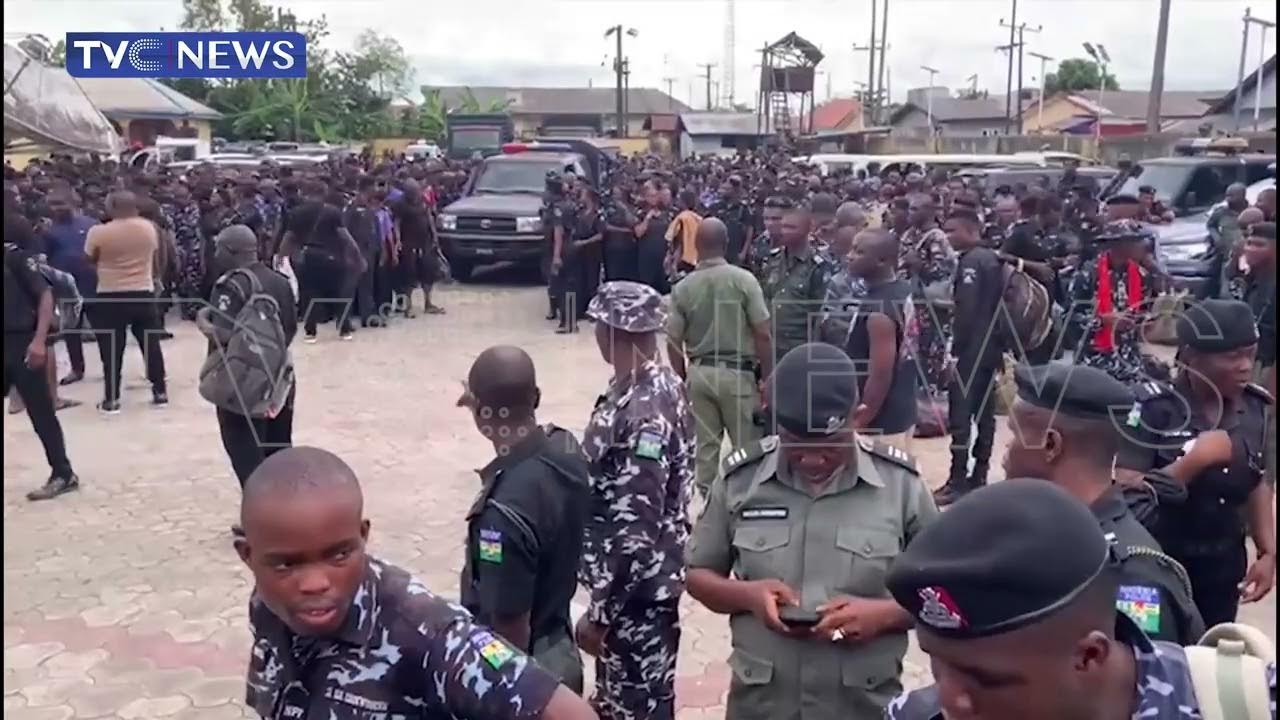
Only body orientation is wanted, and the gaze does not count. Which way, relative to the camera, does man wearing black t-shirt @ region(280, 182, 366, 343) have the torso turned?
away from the camera

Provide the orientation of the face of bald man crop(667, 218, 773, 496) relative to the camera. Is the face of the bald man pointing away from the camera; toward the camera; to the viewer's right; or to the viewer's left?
away from the camera

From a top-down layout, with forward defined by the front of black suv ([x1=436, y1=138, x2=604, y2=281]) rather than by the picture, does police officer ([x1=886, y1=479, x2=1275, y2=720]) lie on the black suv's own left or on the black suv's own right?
on the black suv's own left

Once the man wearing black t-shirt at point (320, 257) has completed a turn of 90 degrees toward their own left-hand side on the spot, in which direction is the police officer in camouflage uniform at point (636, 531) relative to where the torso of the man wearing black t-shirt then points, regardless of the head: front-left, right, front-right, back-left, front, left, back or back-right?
left

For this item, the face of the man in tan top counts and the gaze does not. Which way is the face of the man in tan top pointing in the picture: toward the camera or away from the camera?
away from the camera

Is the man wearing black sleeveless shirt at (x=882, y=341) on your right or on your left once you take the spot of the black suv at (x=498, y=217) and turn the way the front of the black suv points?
on your left

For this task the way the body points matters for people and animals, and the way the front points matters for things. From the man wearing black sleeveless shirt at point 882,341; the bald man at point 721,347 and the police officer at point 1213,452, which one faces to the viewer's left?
the man wearing black sleeveless shirt

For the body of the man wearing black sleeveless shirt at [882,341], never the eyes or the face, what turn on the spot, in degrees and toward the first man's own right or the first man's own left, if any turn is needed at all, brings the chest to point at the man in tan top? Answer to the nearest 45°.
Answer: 0° — they already face them

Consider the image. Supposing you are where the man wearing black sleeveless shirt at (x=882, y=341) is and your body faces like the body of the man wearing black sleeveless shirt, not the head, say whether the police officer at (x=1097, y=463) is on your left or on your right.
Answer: on your left

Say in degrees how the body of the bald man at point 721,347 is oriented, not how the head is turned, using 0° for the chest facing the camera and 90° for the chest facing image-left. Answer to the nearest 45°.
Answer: approximately 180°

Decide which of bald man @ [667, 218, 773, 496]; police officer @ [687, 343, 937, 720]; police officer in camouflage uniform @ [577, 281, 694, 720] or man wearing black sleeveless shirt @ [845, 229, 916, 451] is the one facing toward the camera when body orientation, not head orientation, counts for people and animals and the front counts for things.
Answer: the police officer
